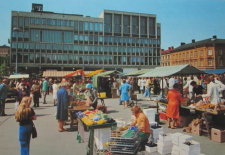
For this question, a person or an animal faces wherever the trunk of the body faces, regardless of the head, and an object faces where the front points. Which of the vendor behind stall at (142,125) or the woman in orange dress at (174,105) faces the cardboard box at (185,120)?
the woman in orange dress

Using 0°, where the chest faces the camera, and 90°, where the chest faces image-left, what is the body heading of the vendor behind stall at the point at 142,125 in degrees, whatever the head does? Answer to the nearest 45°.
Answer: approximately 90°

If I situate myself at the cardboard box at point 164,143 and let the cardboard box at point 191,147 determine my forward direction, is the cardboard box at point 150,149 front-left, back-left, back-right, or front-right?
back-right

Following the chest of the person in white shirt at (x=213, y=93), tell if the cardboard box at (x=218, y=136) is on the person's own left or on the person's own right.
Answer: on the person's own left

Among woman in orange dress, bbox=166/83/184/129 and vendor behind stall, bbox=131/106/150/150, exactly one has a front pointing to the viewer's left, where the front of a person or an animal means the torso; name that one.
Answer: the vendor behind stall

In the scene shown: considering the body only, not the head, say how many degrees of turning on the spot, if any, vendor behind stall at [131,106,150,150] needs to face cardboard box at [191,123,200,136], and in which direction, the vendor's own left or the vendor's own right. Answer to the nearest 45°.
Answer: approximately 135° to the vendor's own right

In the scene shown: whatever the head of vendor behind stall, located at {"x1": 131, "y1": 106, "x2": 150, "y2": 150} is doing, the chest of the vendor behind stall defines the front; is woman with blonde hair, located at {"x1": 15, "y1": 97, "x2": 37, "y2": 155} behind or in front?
in front

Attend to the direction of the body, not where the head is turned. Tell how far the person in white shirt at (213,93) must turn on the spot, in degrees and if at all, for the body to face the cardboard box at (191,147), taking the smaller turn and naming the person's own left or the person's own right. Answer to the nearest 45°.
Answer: approximately 90° to the person's own left

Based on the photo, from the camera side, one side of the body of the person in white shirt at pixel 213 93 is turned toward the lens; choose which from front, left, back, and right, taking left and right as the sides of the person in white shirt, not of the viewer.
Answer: left

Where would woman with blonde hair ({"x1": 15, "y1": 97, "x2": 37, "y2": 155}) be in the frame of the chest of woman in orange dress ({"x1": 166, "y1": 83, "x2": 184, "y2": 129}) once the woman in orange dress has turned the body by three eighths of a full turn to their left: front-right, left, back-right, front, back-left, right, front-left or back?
front-left

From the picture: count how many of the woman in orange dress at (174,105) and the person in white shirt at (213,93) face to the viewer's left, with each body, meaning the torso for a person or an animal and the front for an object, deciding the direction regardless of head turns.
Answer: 1

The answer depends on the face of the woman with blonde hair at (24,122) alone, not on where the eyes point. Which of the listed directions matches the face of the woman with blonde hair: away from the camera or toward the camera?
away from the camera

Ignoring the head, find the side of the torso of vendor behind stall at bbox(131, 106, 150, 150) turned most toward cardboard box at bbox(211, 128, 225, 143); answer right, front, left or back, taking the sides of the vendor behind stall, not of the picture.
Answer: back
